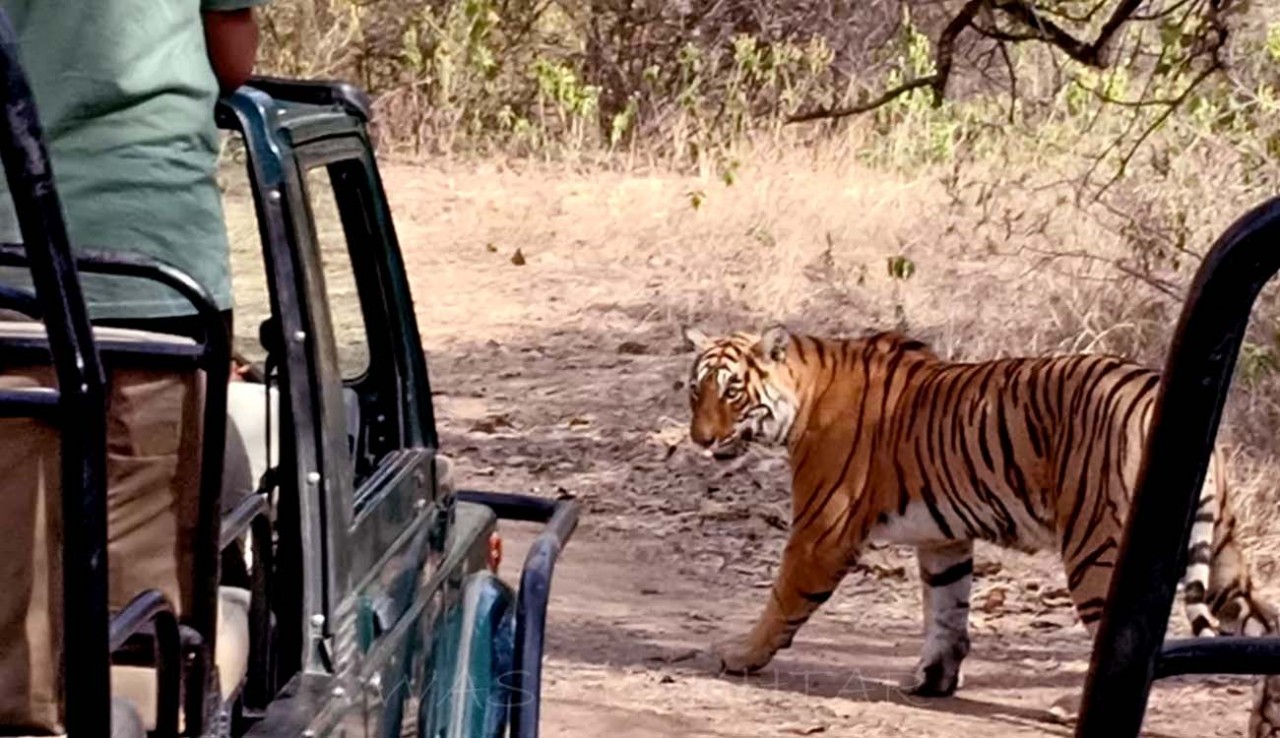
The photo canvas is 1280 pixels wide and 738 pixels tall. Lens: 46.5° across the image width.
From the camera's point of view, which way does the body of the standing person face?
away from the camera

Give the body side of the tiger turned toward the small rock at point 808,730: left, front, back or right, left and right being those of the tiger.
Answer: left

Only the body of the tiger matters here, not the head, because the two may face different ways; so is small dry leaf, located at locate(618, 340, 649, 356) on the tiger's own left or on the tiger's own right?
on the tiger's own right

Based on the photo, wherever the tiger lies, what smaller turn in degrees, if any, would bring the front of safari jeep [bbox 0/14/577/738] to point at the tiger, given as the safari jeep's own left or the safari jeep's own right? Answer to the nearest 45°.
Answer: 0° — it already faces it

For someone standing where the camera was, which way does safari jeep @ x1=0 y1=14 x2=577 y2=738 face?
facing away from the viewer and to the right of the viewer

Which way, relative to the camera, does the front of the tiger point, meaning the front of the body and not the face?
to the viewer's left

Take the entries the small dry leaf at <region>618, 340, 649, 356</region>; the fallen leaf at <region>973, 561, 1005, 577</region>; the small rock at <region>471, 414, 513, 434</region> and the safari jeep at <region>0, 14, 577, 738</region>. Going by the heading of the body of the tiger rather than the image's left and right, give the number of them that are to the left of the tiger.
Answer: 1

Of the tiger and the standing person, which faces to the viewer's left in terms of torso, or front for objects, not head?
the tiger
